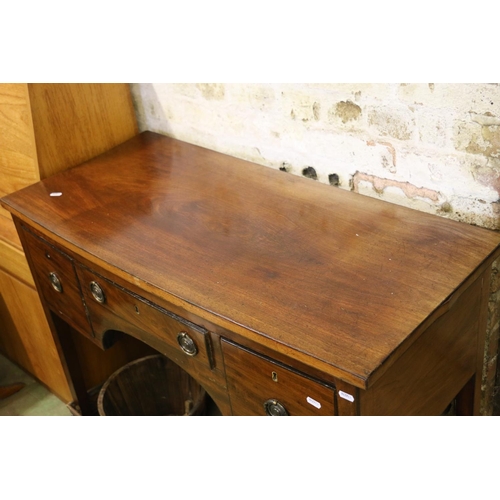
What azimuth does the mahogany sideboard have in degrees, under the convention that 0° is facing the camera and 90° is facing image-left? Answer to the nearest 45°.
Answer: approximately 45°

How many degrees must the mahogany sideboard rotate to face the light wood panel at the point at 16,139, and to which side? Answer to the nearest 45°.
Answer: approximately 90° to its right

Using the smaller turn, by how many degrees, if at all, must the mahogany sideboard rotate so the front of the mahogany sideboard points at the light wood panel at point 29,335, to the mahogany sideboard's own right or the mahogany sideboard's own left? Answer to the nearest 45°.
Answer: approximately 90° to the mahogany sideboard's own right

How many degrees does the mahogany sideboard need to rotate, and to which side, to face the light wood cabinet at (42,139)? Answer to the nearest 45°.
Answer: approximately 90° to its right

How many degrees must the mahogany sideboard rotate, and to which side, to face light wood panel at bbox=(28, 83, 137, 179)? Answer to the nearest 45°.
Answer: approximately 90° to its right
